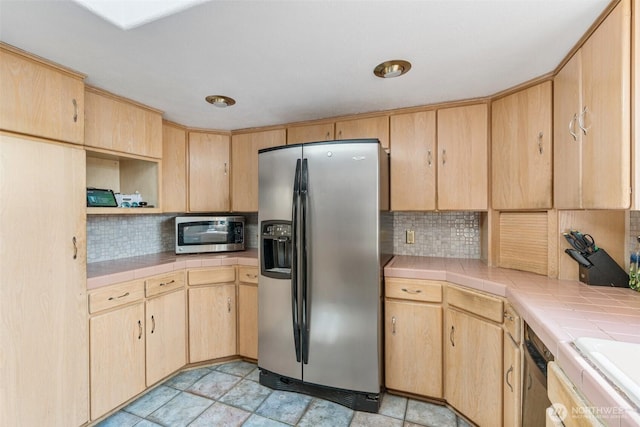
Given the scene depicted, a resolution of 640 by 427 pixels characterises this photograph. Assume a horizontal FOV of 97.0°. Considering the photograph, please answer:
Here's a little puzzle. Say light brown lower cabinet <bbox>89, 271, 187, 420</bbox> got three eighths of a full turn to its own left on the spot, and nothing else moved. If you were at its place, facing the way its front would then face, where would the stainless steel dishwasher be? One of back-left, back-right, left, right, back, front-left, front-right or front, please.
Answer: back-right

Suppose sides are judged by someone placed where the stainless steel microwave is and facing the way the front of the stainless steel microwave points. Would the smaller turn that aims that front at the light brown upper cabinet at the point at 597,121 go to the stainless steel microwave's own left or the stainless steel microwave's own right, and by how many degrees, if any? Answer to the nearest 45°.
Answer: approximately 45° to the stainless steel microwave's own left

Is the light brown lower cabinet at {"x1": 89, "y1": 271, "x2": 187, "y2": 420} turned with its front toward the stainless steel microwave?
no

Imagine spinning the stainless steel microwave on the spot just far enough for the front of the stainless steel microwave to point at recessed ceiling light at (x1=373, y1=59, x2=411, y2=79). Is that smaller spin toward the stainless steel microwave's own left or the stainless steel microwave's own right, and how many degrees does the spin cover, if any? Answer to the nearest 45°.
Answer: approximately 45° to the stainless steel microwave's own left

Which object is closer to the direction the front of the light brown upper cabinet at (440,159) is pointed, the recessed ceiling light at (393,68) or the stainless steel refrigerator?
the recessed ceiling light

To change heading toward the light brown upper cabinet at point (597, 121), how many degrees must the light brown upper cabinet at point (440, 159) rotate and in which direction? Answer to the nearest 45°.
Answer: approximately 45° to its left

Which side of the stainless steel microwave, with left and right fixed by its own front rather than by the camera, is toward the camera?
front

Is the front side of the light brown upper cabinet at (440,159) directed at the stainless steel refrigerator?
no

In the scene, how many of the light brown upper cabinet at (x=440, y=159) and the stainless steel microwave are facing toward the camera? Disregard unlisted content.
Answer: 2

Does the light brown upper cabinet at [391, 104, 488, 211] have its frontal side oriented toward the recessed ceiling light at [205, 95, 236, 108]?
no

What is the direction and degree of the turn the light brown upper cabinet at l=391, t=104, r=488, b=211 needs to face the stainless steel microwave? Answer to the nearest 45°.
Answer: approximately 90° to its right

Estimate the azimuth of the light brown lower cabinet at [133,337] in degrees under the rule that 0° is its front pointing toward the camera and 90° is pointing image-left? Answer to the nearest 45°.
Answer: approximately 315°

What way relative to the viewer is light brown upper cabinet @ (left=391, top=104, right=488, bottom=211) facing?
toward the camera

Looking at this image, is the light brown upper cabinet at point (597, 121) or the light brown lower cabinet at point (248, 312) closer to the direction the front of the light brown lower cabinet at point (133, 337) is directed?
the light brown upper cabinet

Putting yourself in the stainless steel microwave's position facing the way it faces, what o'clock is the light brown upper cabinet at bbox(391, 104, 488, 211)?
The light brown upper cabinet is roughly at 10 o'clock from the stainless steel microwave.

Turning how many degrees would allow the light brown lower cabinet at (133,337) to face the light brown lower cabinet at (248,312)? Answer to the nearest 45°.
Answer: approximately 45° to its left
